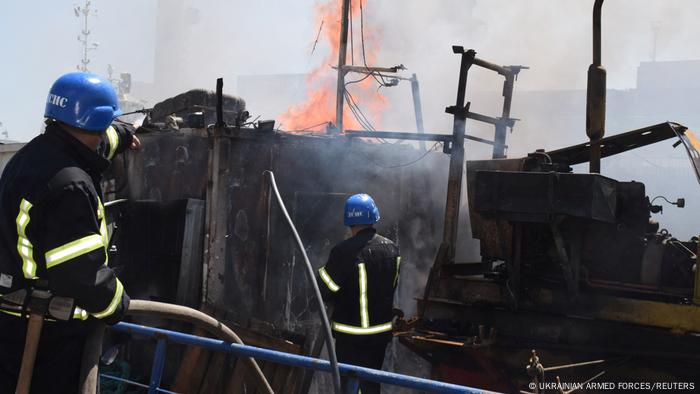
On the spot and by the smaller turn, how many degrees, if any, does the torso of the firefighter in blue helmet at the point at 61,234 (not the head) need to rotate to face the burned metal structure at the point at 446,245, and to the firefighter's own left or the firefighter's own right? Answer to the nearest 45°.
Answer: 0° — they already face it

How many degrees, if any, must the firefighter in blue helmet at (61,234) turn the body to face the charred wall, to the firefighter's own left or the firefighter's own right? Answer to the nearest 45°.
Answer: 0° — they already face it

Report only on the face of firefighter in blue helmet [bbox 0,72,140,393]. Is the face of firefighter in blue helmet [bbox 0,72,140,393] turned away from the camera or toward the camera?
away from the camera

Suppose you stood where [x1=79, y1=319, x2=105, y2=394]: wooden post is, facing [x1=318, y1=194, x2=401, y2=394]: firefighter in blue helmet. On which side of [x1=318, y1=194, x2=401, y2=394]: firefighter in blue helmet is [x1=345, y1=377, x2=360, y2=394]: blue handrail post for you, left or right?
right

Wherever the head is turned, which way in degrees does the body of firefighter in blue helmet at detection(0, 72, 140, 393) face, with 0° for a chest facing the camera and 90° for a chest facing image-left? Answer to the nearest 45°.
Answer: approximately 225°
